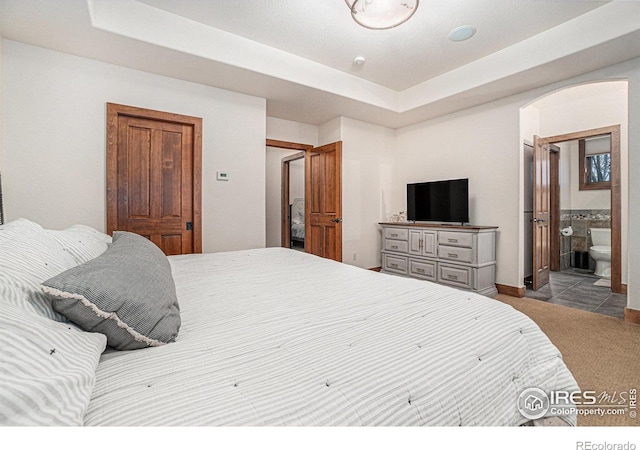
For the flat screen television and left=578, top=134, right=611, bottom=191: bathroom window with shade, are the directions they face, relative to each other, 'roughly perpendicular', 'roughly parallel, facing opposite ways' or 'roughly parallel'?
roughly parallel

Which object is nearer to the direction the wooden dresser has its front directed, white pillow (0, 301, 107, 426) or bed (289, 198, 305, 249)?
the white pillow

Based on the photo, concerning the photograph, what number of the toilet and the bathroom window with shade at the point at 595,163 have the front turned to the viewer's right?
0

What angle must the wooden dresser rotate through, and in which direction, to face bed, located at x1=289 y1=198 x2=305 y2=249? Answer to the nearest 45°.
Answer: approximately 90° to its right

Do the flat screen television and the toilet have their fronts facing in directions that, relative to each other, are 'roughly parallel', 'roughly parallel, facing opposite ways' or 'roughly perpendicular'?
roughly parallel

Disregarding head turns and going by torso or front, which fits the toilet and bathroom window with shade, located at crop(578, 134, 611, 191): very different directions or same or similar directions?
same or similar directions

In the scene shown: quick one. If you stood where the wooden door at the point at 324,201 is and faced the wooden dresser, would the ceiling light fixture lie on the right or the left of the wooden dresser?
right

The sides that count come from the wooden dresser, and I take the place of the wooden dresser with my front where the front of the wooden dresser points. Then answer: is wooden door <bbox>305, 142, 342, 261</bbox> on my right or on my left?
on my right

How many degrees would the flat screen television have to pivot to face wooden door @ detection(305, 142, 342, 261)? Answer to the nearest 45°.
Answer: approximately 45° to its right

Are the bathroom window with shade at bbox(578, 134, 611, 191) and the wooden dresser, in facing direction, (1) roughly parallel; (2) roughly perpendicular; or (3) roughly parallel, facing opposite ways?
roughly parallel

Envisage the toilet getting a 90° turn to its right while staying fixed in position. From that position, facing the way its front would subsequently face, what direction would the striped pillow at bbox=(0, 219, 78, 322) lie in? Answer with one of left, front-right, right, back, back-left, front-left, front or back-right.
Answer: back-left

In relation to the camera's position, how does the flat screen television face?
facing the viewer and to the left of the viewer

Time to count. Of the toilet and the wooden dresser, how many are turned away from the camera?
0

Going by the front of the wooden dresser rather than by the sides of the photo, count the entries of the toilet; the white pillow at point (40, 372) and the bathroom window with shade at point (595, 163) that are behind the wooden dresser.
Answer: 2

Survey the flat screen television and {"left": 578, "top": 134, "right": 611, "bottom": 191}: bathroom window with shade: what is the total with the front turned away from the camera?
0

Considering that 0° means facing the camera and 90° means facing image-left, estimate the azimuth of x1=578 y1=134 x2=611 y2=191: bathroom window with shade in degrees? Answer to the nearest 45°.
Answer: approximately 45°

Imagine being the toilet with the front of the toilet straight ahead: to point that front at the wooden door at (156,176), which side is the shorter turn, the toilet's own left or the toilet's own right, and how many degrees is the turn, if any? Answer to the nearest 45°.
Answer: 0° — it already faces it

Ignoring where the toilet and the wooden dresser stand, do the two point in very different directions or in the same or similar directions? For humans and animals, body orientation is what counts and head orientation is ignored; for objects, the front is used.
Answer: same or similar directions

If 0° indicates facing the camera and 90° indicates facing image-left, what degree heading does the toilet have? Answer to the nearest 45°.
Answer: approximately 45°
